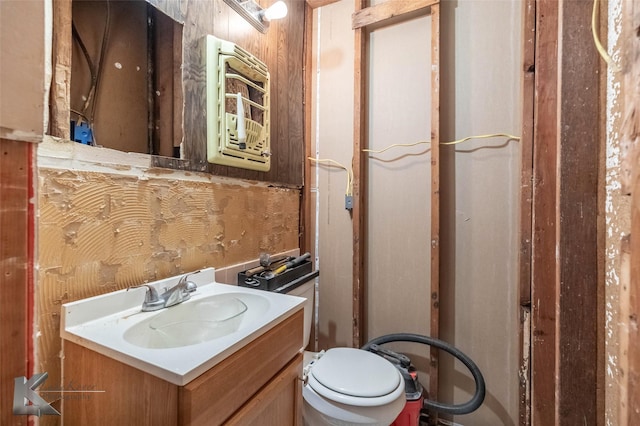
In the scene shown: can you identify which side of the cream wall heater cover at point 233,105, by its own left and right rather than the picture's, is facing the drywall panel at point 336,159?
left

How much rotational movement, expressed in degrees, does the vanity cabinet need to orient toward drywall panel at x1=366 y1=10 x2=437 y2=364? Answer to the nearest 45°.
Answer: approximately 90° to its left

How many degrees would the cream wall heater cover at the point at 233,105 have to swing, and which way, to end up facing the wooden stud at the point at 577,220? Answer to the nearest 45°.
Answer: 0° — it already faces it

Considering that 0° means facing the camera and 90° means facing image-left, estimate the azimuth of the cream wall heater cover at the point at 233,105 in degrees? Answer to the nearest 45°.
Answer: approximately 315°

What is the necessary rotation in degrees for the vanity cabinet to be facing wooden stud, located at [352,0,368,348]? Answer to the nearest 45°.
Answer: approximately 90° to its left

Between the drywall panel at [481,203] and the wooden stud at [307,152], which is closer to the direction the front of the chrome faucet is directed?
the drywall panel
